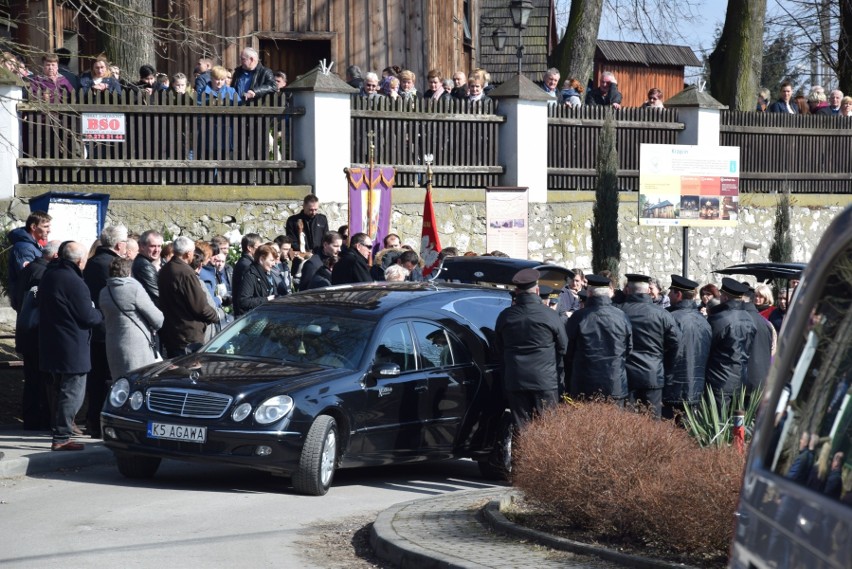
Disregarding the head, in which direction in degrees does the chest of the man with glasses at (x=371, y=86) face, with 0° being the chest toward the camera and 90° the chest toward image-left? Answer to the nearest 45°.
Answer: approximately 0°

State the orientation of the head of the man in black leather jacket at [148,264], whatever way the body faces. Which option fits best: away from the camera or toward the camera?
toward the camera

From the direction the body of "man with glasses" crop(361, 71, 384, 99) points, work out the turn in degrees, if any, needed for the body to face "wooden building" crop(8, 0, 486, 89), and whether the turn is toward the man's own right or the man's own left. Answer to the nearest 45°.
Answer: approximately 180°

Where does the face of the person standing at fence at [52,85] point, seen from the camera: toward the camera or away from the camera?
toward the camera

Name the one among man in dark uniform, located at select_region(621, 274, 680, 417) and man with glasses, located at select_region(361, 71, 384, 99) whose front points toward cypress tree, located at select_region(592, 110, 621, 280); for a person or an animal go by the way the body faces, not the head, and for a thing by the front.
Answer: the man in dark uniform

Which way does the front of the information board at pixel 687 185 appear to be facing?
toward the camera

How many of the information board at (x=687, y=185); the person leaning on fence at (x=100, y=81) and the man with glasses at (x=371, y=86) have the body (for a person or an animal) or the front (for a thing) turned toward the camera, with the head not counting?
3

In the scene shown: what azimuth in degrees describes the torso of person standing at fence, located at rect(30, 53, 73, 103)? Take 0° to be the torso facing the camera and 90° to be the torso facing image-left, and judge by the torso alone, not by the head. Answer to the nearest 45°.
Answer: approximately 0°

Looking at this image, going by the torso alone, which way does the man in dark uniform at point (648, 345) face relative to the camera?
away from the camera

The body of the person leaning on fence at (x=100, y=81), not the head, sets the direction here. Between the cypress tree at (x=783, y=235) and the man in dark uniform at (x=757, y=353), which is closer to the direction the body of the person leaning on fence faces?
the man in dark uniform

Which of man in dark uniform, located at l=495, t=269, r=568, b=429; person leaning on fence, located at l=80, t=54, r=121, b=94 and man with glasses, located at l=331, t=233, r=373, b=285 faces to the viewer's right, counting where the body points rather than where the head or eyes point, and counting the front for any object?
the man with glasses

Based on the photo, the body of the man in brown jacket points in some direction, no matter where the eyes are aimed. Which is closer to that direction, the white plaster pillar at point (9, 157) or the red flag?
the red flag

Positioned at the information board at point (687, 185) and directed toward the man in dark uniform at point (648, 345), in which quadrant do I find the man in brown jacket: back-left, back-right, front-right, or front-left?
front-right

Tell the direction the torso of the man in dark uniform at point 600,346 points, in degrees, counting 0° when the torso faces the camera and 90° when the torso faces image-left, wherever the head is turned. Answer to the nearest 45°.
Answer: approximately 180°

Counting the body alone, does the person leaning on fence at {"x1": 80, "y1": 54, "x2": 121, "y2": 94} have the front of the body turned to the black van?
yes

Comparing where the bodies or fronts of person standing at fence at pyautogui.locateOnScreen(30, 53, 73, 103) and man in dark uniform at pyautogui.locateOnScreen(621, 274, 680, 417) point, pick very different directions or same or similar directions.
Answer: very different directions

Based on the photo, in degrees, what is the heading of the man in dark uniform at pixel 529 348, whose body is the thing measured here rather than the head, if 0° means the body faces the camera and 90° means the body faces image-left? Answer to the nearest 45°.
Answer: approximately 180°

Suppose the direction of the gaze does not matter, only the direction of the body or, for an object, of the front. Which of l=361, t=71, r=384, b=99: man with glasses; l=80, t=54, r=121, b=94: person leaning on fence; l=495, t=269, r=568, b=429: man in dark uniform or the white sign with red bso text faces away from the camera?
the man in dark uniform

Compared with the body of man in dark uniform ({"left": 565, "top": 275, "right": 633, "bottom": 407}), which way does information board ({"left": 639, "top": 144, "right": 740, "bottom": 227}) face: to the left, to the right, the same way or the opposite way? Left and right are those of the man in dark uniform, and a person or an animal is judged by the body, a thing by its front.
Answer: the opposite way

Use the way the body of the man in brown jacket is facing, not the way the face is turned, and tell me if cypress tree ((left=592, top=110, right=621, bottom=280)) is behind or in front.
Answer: in front

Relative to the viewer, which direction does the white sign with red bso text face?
toward the camera

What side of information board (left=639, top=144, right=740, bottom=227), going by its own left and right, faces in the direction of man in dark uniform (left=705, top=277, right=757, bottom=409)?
front

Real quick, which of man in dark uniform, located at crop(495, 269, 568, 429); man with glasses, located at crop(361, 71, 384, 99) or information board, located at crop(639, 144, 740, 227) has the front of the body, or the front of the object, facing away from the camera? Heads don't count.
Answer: the man in dark uniform
